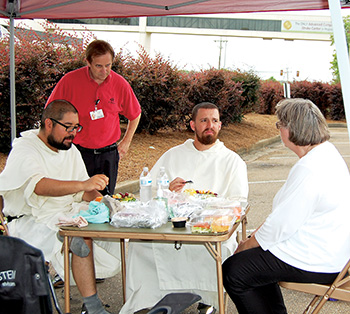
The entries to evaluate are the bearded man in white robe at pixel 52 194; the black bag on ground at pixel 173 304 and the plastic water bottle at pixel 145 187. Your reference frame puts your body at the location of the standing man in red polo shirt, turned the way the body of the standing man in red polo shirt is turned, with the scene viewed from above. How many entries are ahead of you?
3

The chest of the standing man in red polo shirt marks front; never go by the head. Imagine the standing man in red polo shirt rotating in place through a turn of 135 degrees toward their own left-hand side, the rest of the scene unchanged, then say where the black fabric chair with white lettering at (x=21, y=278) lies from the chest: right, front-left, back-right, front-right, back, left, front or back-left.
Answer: back-right

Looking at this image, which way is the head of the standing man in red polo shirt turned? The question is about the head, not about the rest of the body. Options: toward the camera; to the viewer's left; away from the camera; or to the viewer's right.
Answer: toward the camera

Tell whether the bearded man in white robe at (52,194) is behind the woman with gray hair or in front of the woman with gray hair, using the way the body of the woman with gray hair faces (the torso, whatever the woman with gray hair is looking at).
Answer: in front

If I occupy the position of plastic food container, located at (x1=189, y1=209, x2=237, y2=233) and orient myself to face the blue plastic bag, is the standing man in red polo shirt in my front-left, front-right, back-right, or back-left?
front-right

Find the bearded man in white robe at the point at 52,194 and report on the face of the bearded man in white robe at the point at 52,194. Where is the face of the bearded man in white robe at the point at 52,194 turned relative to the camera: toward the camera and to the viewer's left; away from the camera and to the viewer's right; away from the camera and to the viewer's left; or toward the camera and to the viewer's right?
toward the camera and to the viewer's right

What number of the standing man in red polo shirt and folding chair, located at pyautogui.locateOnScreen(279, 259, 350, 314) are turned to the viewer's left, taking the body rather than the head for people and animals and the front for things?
1

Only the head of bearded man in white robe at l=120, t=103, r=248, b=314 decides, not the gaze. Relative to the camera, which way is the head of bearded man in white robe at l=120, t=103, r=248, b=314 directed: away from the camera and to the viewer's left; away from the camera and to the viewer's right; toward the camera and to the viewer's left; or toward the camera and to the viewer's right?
toward the camera and to the viewer's right

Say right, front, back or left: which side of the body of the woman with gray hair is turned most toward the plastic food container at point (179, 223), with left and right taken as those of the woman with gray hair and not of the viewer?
front

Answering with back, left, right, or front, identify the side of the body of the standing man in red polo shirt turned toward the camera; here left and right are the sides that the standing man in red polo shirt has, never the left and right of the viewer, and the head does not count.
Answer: front

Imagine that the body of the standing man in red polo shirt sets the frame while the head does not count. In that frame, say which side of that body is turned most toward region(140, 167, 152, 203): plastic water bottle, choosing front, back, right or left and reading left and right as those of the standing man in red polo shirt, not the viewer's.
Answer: front

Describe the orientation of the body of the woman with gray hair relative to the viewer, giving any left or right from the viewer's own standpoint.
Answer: facing to the left of the viewer

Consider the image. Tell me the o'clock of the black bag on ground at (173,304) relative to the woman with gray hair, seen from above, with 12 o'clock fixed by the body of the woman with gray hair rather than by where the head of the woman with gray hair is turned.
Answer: The black bag on ground is roughly at 11 o'clock from the woman with gray hair.

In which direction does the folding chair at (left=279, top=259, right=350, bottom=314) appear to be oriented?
to the viewer's left

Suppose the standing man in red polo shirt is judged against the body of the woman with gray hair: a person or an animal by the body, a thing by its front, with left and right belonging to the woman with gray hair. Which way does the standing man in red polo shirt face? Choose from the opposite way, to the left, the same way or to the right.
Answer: to the left

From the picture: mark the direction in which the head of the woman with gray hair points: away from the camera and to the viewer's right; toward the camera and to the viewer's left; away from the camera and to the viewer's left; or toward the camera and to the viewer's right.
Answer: away from the camera and to the viewer's left
